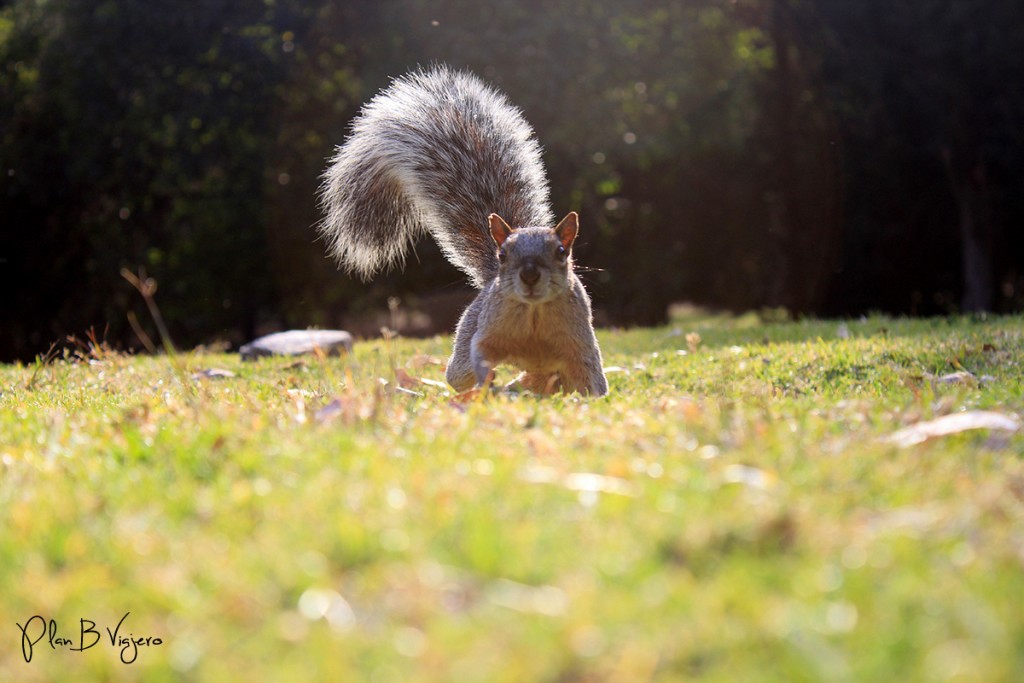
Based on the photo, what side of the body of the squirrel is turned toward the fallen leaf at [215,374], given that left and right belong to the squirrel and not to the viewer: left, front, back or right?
right

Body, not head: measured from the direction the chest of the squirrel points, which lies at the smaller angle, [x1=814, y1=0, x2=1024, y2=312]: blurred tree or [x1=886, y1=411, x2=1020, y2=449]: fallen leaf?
the fallen leaf

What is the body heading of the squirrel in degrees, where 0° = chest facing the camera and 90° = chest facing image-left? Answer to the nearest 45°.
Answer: approximately 0°

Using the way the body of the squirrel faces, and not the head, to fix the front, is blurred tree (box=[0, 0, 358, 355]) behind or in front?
behind

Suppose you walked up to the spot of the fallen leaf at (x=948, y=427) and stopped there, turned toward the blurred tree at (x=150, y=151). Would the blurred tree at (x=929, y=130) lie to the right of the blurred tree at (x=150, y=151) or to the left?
right

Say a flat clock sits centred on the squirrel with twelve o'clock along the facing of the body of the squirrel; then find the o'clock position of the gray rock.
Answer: The gray rock is roughly at 5 o'clock from the squirrel.

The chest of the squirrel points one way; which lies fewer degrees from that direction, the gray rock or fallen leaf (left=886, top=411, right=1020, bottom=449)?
the fallen leaf

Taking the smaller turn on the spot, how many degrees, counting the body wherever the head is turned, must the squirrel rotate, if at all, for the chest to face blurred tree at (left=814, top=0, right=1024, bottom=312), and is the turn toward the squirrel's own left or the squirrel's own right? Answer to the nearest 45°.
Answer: approximately 135° to the squirrel's own left

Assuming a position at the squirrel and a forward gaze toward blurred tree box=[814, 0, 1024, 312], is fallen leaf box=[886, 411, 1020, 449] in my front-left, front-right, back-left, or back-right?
back-right
